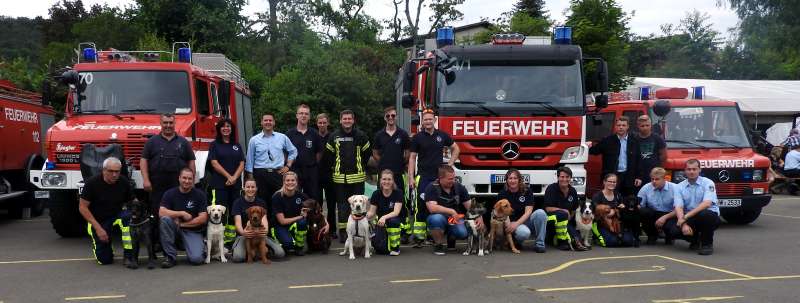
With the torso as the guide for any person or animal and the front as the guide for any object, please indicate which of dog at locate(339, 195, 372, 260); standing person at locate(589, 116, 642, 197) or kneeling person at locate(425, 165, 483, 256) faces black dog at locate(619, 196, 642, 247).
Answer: the standing person

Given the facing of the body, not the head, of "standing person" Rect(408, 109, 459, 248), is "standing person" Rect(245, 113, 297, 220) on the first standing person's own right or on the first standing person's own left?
on the first standing person's own right

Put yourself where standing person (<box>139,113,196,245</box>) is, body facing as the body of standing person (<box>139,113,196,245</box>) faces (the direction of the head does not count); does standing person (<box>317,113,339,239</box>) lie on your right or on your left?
on your left

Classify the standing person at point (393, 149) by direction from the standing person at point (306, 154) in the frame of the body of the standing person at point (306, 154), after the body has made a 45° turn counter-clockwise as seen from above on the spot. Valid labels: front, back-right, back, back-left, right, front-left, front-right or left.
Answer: front-left

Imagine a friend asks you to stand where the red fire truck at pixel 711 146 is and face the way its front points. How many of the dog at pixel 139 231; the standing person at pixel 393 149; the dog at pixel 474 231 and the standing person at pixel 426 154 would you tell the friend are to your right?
4

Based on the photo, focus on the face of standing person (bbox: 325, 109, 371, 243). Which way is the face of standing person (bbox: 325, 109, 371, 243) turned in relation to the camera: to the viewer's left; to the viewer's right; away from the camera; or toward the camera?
toward the camera

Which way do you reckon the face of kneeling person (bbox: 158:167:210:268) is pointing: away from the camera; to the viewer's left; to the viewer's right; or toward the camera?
toward the camera

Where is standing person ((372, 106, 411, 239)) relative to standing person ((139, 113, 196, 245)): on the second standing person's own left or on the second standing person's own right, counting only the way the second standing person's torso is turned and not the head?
on the second standing person's own left

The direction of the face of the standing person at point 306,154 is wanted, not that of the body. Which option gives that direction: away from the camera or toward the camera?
toward the camera

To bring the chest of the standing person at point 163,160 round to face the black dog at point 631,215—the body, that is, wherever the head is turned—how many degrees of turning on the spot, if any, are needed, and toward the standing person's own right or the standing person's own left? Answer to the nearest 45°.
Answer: approximately 90° to the standing person's own left

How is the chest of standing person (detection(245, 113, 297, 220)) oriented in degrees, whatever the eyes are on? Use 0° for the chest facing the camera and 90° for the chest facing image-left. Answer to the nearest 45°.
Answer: approximately 0°

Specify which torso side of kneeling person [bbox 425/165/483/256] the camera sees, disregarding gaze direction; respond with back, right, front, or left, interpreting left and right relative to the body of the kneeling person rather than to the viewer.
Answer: front

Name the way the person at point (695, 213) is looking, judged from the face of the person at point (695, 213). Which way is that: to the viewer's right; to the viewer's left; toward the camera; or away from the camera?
toward the camera

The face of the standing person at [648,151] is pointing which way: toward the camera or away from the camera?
toward the camera

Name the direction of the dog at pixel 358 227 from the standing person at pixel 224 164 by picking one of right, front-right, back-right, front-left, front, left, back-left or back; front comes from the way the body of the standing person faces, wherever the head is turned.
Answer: front-left
